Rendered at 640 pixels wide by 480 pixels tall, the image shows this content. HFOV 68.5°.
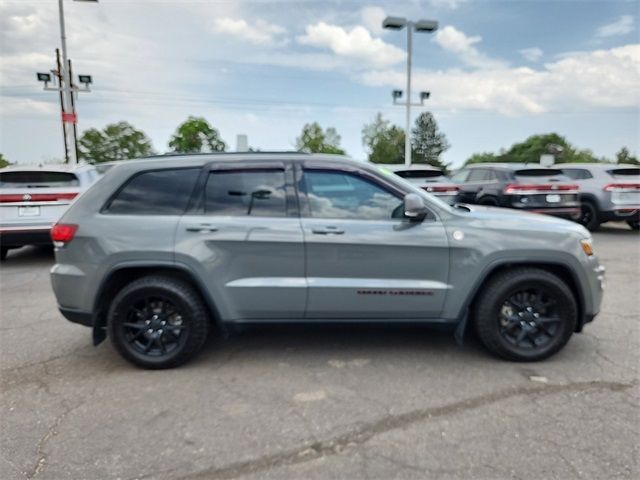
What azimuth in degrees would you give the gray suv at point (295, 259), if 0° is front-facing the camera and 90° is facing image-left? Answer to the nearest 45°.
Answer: approximately 270°

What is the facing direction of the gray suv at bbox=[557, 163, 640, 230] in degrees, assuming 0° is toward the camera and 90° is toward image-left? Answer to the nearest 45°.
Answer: approximately 135°

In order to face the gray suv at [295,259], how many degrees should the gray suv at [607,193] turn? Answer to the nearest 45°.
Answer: approximately 135° to its left

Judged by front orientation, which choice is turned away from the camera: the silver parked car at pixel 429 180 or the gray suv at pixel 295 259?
the silver parked car

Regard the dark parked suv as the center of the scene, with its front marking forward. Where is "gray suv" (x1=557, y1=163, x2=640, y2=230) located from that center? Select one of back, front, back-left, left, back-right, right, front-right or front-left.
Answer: right

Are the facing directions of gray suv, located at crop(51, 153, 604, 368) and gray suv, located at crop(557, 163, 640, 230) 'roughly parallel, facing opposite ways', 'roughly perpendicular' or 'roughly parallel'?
roughly perpendicular

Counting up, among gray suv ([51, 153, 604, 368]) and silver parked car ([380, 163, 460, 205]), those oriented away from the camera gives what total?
1

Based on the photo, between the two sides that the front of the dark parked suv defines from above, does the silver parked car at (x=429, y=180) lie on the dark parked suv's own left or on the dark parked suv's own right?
on the dark parked suv's own left

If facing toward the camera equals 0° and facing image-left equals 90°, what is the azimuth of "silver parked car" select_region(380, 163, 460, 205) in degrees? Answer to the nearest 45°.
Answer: approximately 180°

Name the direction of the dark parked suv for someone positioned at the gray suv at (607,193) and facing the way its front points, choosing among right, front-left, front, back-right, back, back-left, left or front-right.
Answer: left

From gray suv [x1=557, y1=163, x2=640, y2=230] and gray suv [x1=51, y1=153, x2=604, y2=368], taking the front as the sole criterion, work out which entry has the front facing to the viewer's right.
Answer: gray suv [x1=51, y1=153, x2=604, y2=368]

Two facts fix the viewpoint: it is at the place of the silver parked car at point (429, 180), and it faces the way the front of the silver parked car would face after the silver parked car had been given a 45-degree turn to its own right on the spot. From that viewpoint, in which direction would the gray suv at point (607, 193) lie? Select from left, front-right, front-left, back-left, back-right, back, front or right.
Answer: front-right

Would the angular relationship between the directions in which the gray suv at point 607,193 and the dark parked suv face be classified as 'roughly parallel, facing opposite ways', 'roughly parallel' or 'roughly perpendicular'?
roughly parallel

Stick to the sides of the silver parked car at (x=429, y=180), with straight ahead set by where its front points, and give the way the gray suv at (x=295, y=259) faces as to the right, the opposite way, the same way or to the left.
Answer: to the right
